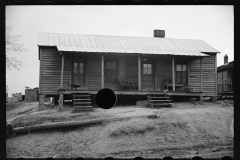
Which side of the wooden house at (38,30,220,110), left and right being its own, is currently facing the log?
front

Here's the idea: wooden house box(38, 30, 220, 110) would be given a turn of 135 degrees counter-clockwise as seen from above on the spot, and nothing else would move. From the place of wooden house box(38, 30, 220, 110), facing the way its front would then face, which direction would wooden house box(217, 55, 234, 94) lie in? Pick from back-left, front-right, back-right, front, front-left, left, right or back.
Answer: front

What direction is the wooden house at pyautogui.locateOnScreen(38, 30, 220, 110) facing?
toward the camera
